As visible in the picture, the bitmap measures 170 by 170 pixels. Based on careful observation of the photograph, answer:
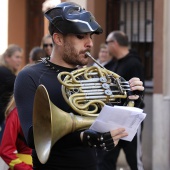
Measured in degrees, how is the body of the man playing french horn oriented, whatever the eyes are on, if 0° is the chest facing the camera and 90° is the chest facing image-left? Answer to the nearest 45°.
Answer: approximately 315°

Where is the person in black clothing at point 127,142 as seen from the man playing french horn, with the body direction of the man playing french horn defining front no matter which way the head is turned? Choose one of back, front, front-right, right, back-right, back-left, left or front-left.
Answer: back-left

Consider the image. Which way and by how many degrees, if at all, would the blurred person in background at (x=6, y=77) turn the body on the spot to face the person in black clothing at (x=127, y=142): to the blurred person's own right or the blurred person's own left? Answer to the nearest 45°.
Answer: approximately 45° to the blurred person's own left
